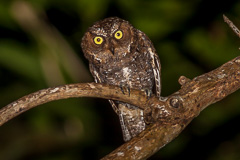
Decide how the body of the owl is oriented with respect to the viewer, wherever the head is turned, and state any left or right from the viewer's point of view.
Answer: facing the viewer
